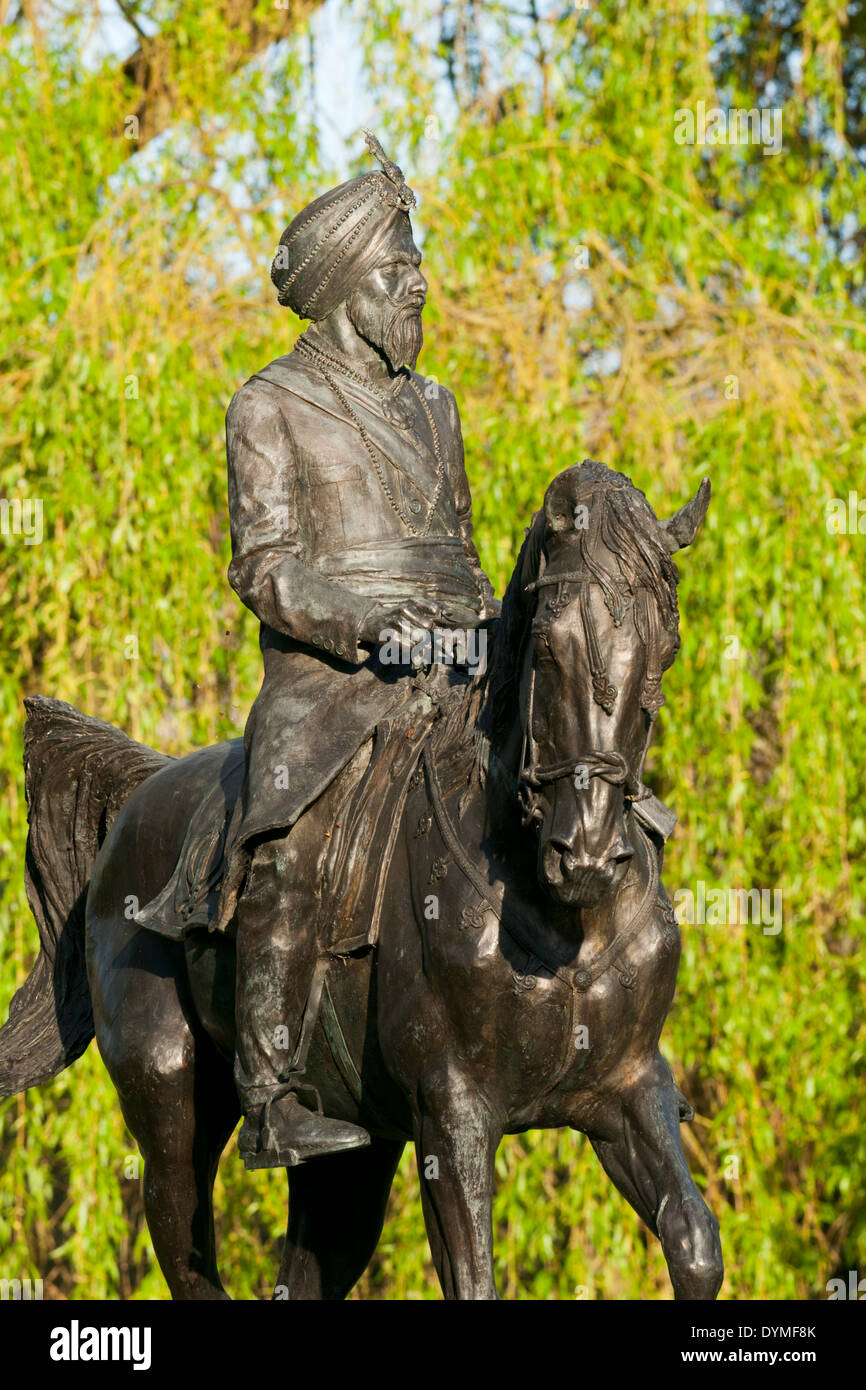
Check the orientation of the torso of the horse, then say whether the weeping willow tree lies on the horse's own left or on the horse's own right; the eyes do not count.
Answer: on the horse's own left

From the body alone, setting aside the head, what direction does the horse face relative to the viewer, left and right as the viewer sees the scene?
facing the viewer and to the right of the viewer
